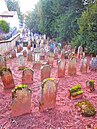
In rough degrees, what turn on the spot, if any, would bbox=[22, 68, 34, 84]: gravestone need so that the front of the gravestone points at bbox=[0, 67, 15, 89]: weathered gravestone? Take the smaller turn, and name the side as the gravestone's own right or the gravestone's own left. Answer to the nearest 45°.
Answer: approximately 45° to the gravestone's own right

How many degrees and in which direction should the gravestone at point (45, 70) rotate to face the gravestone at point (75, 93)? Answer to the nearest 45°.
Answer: approximately 45° to its left

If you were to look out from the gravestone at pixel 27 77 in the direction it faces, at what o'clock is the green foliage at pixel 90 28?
The green foliage is roughly at 7 o'clock from the gravestone.

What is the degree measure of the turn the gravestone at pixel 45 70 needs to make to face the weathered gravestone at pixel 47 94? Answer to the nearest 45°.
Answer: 0° — it already faces it

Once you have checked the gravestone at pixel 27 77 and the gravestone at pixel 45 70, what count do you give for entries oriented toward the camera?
2

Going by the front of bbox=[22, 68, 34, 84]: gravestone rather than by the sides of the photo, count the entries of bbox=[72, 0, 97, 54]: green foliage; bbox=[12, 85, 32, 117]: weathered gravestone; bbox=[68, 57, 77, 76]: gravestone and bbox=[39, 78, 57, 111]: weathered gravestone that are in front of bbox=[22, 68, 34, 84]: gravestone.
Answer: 2

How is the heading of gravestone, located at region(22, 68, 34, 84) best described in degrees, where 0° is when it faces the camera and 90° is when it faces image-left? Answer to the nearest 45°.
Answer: approximately 0°
